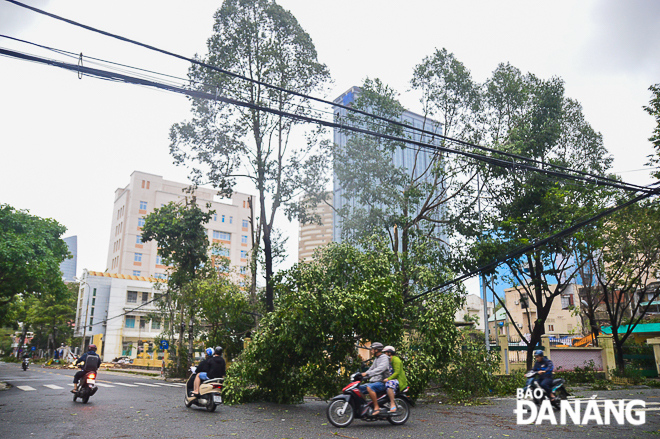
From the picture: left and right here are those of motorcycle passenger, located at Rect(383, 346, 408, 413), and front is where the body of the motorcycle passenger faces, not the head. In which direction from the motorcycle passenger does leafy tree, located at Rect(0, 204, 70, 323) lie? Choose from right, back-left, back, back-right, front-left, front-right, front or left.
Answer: front-right

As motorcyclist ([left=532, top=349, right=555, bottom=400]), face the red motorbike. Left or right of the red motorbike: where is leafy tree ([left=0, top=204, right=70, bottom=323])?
right

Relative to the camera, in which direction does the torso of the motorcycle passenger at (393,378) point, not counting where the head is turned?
to the viewer's left

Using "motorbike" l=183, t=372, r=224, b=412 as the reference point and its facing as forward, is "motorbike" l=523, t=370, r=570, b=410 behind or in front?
behind

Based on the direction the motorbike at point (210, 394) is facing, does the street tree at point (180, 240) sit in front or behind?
in front

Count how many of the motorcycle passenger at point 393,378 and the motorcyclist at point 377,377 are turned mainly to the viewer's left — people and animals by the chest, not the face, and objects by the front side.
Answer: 2

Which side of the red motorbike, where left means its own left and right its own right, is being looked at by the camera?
left

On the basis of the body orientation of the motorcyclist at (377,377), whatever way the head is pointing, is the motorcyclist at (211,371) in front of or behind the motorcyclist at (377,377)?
in front

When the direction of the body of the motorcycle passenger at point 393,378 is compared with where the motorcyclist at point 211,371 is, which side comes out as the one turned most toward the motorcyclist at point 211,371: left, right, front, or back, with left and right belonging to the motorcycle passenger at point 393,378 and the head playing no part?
front

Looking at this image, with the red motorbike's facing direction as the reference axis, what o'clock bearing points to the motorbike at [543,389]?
The motorbike is roughly at 5 o'clock from the red motorbike.

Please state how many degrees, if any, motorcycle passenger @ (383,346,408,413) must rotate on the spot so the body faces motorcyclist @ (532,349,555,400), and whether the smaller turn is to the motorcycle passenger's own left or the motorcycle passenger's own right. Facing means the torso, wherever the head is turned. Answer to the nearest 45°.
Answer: approximately 135° to the motorcycle passenger's own right

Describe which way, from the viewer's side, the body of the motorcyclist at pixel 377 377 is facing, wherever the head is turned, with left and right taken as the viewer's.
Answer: facing to the left of the viewer
